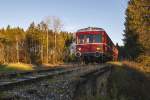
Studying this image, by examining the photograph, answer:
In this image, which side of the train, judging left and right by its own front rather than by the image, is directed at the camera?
front
